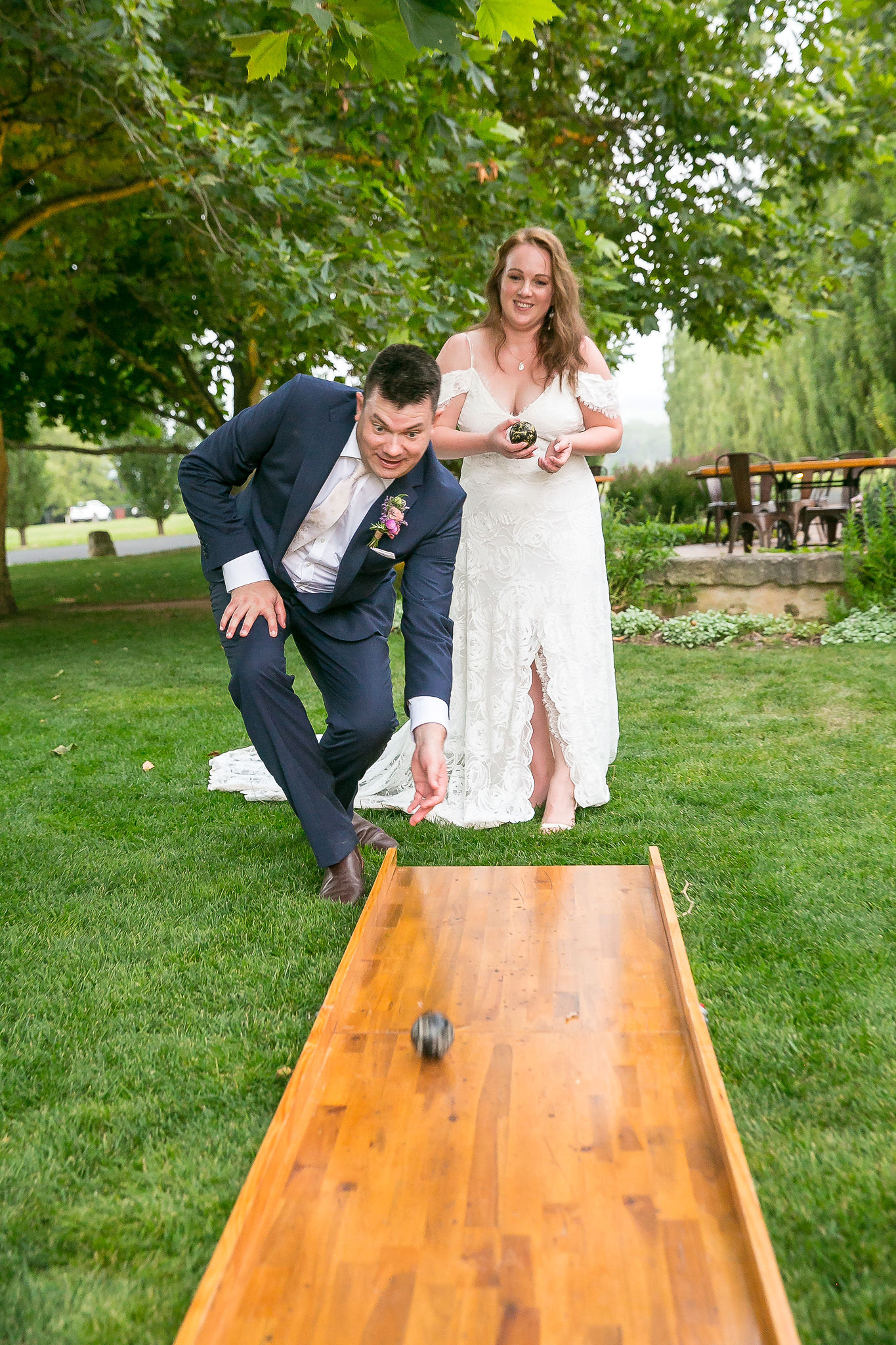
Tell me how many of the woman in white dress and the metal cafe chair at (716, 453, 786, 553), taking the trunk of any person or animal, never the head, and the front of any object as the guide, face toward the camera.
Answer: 1

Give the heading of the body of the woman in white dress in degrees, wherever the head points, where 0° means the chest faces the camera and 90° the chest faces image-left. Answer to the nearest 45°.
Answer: approximately 0°

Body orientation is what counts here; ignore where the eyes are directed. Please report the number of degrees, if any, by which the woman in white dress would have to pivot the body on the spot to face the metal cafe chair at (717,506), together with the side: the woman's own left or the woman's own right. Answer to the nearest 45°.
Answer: approximately 180°

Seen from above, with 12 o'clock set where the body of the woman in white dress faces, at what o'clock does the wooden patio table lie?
The wooden patio table is roughly at 7 o'clock from the woman in white dress.

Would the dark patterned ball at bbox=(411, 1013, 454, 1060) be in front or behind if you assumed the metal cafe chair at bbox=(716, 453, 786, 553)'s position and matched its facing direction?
behind

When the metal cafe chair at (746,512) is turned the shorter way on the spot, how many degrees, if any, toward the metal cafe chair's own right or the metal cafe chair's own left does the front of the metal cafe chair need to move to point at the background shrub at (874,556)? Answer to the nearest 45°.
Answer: approximately 90° to the metal cafe chair's own right

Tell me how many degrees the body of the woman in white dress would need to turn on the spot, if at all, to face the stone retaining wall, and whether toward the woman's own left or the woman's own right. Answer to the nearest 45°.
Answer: approximately 135° to the woman's own left

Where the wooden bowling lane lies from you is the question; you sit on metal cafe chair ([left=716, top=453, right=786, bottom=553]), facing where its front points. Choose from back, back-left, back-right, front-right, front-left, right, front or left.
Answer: back-right

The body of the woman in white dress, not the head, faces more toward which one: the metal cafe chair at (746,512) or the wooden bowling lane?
the wooden bowling lane

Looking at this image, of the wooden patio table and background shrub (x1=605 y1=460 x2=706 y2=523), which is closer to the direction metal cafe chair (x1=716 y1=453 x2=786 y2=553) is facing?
the wooden patio table

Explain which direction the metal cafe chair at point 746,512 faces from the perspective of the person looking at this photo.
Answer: facing away from the viewer and to the right of the viewer

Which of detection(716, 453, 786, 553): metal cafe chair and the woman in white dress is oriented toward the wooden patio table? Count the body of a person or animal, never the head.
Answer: the metal cafe chair

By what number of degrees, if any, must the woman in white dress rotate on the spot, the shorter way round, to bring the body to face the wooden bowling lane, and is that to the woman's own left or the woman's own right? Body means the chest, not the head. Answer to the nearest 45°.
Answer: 0° — they already face it

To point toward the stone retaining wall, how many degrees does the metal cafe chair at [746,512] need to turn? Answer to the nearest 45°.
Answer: approximately 135° to its right
